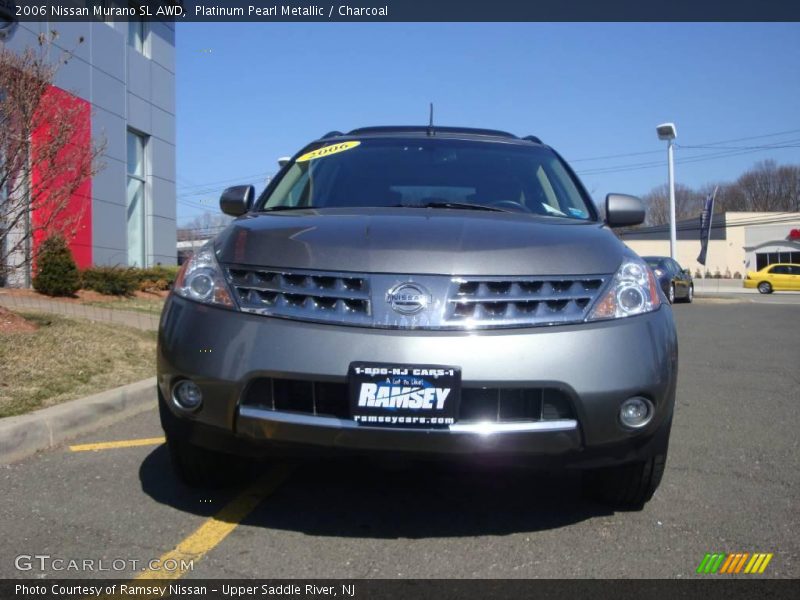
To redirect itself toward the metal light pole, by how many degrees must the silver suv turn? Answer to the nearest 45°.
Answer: approximately 180°

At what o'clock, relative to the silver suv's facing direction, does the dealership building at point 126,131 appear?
The dealership building is roughly at 5 o'clock from the silver suv.

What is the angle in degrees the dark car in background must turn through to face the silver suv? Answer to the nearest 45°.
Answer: approximately 45° to its right

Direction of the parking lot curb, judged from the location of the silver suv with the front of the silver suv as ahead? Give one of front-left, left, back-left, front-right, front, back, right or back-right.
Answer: back-right

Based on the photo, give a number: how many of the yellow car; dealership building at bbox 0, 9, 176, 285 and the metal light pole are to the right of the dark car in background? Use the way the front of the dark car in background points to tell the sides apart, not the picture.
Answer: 1

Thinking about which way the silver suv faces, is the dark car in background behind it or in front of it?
behind

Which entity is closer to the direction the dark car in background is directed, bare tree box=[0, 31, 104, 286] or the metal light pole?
the bare tree

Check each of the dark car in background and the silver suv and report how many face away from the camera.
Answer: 0

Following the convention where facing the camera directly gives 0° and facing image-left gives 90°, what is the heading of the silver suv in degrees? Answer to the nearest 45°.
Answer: approximately 0°

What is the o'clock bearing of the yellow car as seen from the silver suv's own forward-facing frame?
The yellow car is roughly at 7 o'clock from the silver suv.
